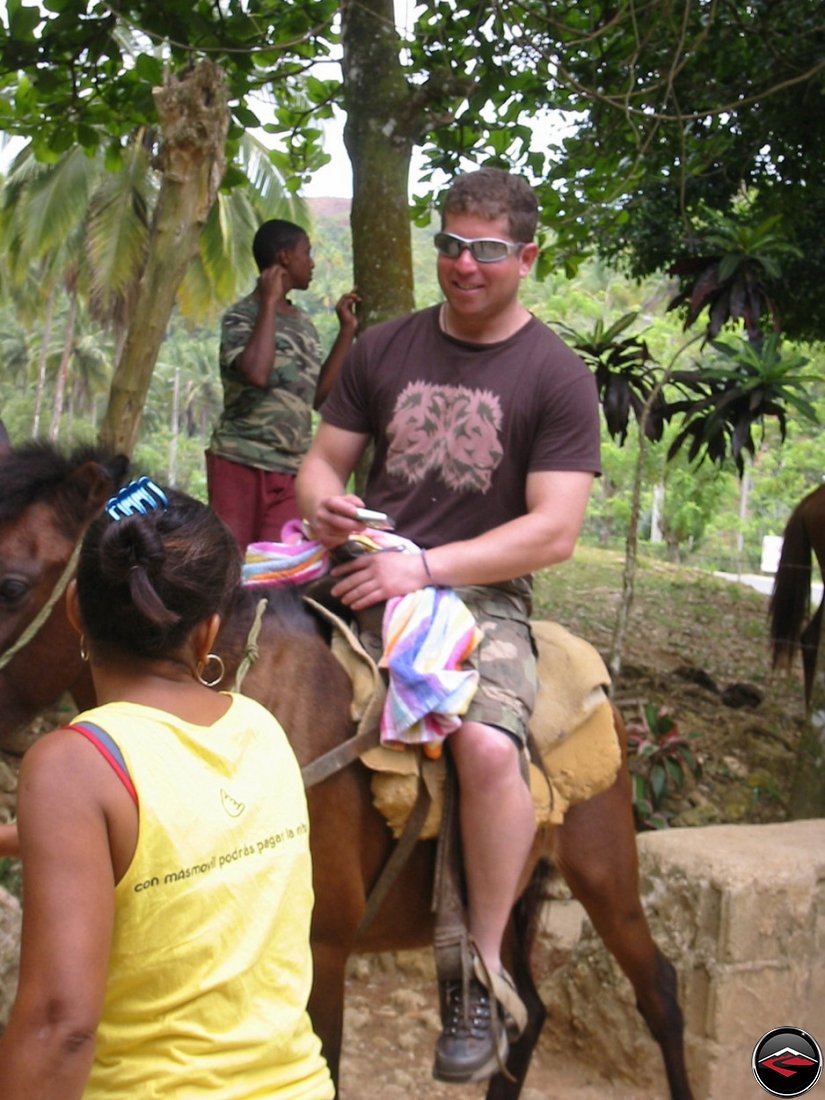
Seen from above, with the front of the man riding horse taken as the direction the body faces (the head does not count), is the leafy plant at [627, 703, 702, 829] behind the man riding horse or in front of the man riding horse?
behind

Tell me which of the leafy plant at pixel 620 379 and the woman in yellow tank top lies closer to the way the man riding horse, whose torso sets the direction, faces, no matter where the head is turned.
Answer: the woman in yellow tank top

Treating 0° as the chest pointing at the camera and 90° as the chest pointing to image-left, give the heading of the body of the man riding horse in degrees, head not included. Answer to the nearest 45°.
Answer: approximately 45°

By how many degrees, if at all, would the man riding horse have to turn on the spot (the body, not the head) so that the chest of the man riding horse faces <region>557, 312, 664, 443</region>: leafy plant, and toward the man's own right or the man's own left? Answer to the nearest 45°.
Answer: approximately 135° to the man's own right

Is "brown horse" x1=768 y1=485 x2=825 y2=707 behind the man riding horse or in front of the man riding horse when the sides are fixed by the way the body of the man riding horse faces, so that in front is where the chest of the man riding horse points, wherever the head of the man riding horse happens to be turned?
behind

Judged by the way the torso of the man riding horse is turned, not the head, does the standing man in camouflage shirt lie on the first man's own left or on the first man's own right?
on the first man's own right

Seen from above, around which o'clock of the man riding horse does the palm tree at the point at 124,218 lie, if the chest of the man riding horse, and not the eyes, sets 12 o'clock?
The palm tree is roughly at 4 o'clock from the man riding horse.

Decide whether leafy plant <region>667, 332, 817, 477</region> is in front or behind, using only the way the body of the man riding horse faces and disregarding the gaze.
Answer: behind

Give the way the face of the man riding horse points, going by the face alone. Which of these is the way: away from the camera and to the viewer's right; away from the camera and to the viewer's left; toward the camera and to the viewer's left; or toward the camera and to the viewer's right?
toward the camera and to the viewer's left

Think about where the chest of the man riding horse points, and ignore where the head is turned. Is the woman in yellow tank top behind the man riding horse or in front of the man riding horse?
in front

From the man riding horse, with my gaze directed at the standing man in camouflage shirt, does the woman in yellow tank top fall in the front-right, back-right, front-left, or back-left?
back-left

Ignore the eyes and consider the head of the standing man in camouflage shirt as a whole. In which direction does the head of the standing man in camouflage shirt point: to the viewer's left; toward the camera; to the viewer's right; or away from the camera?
to the viewer's right

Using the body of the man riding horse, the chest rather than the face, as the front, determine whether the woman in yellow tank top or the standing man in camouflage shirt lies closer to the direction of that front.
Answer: the woman in yellow tank top
